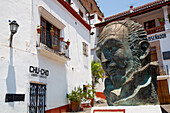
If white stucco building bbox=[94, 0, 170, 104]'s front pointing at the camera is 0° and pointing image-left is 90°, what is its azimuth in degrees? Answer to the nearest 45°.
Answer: approximately 45°

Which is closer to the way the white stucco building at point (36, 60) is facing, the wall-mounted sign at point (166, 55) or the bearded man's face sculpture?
the bearded man's face sculpture

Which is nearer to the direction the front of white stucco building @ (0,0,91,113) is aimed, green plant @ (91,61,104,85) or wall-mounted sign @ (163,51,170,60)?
the wall-mounted sign

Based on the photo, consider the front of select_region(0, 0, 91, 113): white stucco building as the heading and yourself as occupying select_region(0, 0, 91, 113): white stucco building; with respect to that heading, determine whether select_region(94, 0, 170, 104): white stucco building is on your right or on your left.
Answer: on your left

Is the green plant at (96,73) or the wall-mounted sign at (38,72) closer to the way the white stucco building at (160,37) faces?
the wall-mounted sign
